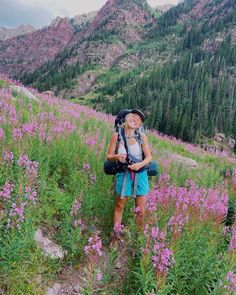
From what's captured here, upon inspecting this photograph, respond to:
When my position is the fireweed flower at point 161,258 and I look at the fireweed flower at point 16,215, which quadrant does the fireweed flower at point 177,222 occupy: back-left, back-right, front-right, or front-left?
back-right

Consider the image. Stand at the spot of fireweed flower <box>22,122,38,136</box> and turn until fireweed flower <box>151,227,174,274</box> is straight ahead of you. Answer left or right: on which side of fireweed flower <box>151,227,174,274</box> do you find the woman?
left

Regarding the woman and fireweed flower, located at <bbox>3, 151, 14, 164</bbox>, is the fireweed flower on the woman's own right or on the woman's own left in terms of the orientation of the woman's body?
on the woman's own right

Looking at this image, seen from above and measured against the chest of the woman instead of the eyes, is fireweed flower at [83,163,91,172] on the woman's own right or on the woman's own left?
on the woman's own right

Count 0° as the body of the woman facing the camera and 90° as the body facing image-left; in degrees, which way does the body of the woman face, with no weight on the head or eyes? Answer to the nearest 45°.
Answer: approximately 0°

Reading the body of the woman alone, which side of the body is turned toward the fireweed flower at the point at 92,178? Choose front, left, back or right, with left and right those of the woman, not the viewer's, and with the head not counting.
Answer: right

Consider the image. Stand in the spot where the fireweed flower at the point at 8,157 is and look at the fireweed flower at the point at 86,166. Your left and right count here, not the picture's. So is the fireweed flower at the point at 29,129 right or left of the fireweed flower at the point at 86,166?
left

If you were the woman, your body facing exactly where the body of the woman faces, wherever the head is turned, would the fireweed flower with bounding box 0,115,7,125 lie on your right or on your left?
on your right

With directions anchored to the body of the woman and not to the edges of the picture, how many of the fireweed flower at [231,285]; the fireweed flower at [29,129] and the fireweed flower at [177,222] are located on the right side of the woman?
1

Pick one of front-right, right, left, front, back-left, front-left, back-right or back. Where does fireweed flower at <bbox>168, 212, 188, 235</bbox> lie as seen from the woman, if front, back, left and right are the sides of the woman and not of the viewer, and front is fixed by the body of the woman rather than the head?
front-left

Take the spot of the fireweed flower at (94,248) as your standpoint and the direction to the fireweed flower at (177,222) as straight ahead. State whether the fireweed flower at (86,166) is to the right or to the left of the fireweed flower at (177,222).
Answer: left

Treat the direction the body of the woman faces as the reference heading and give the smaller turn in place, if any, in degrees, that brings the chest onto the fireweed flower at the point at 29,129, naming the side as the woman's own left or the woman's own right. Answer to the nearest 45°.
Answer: approximately 90° to the woman's own right
